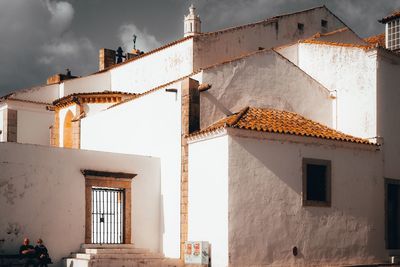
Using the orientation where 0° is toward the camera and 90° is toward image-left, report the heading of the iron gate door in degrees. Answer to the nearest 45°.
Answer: approximately 0°

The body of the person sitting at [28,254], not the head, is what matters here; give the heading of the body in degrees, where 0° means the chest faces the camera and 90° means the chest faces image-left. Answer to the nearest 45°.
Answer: approximately 0°

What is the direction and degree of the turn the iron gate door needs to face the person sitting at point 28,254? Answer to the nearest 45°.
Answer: approximately 45° to its right

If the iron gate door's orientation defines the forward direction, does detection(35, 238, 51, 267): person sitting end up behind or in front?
in front

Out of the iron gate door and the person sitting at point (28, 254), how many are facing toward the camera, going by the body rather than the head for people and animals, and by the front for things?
2
